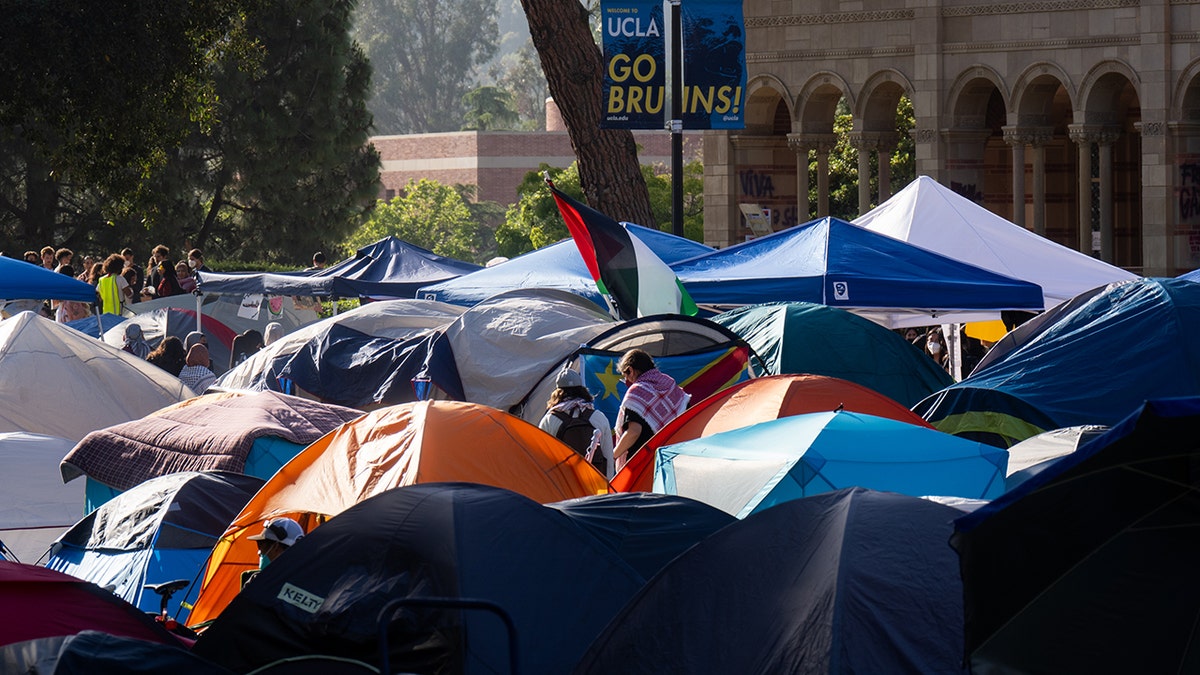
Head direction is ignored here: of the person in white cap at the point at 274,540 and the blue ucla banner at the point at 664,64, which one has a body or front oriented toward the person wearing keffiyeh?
the blue ucla banner

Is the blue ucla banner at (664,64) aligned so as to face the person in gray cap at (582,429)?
yes

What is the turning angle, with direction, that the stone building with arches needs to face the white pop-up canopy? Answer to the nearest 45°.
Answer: approximately 45° to its left

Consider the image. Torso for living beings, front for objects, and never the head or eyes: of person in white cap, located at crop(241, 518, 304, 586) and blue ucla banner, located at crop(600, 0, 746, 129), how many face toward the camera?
1

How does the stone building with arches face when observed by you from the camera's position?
facing the viewer and to the left of the viewer

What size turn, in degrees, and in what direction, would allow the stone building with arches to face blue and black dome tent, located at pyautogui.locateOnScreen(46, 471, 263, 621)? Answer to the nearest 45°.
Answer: approximately 45° to its left

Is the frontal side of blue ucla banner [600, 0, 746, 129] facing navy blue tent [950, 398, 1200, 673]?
yes

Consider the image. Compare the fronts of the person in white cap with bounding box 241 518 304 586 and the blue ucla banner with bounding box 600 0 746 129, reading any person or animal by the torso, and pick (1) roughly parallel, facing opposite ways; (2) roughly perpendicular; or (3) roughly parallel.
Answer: roughly perpendicular

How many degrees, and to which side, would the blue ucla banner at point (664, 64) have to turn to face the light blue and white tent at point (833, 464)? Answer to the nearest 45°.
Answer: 0° — it already faces it

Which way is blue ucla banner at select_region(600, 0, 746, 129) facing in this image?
toward the camera

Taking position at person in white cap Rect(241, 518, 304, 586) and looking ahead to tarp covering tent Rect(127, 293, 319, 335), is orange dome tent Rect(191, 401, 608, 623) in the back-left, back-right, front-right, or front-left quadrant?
front-right
